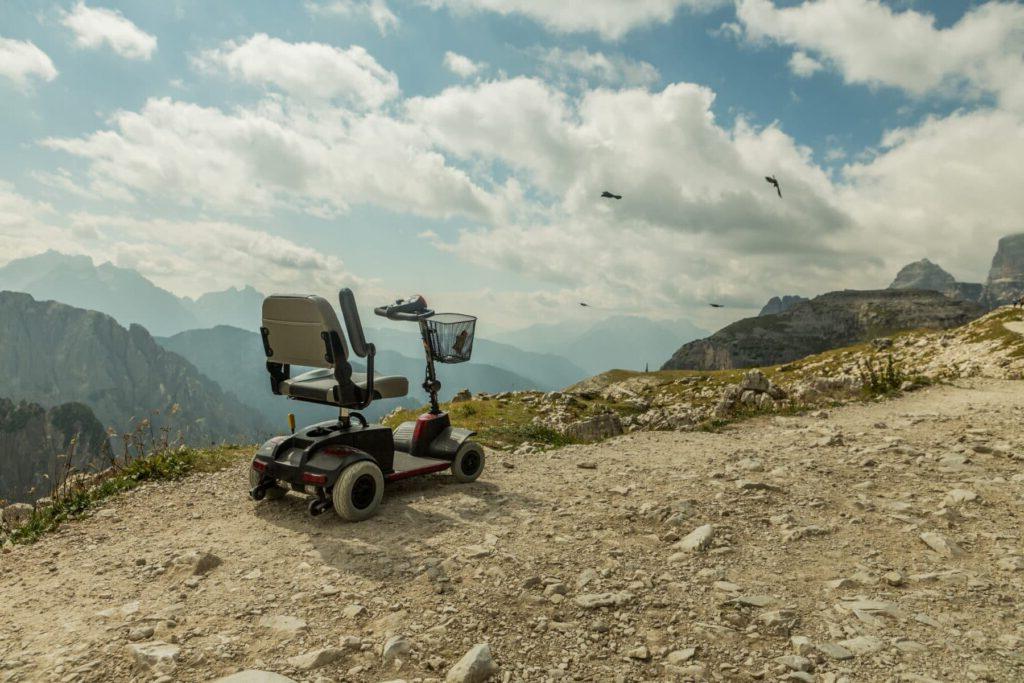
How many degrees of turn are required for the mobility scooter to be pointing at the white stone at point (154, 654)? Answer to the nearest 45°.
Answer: approximately 135° to its right

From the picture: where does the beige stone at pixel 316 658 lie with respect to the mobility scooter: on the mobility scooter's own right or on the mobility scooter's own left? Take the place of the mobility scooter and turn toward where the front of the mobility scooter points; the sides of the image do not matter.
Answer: on the mobility scooter's own right

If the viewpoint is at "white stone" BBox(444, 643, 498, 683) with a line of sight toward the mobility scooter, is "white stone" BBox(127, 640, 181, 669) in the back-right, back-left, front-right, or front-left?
front-left

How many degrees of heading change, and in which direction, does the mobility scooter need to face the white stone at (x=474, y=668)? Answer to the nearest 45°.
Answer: approximately 135° to its right

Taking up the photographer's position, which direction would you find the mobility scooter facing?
facing away from the viewer and to the right of the viewer

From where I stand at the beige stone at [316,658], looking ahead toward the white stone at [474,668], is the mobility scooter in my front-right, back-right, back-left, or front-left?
back-left

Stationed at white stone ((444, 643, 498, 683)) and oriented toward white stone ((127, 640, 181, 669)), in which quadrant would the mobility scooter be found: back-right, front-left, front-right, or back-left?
front-right
